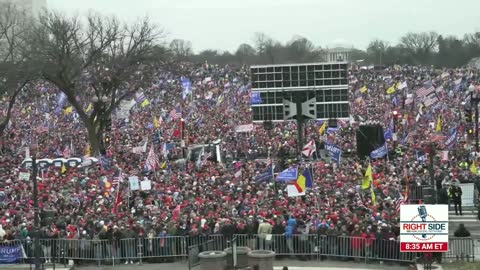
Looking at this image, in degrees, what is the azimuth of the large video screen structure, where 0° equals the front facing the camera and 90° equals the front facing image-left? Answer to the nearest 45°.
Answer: approximately 180°

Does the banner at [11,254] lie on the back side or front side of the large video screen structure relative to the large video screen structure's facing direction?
on the back side

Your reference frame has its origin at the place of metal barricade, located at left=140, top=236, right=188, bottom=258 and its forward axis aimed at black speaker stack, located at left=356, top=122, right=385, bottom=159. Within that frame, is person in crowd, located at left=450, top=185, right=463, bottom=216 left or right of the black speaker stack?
right

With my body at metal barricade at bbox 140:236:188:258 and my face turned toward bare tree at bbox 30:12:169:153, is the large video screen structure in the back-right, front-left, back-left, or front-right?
front-right

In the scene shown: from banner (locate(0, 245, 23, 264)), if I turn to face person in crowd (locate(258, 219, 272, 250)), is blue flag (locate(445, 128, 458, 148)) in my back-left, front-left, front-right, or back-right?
front-left

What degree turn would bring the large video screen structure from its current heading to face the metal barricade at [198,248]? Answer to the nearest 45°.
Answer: approximately 180°

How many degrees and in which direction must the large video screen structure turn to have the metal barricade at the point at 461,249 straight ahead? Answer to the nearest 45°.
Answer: approximately 180°

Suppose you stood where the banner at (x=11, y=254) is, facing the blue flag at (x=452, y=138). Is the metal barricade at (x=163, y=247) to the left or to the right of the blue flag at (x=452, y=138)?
right

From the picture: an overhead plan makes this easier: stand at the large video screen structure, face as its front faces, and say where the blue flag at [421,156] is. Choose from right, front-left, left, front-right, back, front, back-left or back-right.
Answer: back-right

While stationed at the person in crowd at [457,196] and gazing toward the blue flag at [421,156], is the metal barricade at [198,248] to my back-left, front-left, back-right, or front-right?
back-left

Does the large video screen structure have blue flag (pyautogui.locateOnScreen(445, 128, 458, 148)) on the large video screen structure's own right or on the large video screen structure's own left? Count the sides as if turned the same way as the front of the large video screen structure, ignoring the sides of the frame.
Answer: on the large video screen structure's own right

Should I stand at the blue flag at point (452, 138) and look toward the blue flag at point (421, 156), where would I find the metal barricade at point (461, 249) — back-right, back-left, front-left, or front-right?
front-left

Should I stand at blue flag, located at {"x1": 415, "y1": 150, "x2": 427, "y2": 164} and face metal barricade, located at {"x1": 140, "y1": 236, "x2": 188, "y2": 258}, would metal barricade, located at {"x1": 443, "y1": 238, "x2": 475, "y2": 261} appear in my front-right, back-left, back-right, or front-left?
front-left
